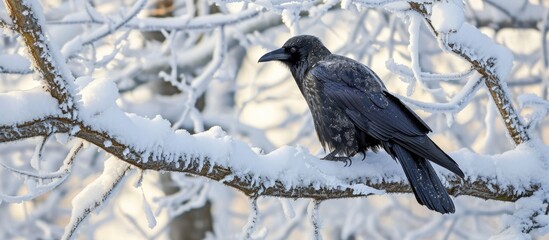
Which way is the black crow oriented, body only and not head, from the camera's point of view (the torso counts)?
to the viewer's left

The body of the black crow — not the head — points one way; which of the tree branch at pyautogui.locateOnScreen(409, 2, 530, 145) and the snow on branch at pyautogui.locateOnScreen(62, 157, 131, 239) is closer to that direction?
the snow on branch

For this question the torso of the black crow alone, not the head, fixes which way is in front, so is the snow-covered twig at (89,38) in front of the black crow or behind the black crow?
in front

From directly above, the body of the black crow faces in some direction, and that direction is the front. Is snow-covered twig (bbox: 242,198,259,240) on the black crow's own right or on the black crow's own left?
on the black crow's own left

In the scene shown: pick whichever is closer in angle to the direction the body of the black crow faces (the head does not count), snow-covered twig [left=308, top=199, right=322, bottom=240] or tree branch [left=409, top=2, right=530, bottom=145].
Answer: the snow-covered twig
